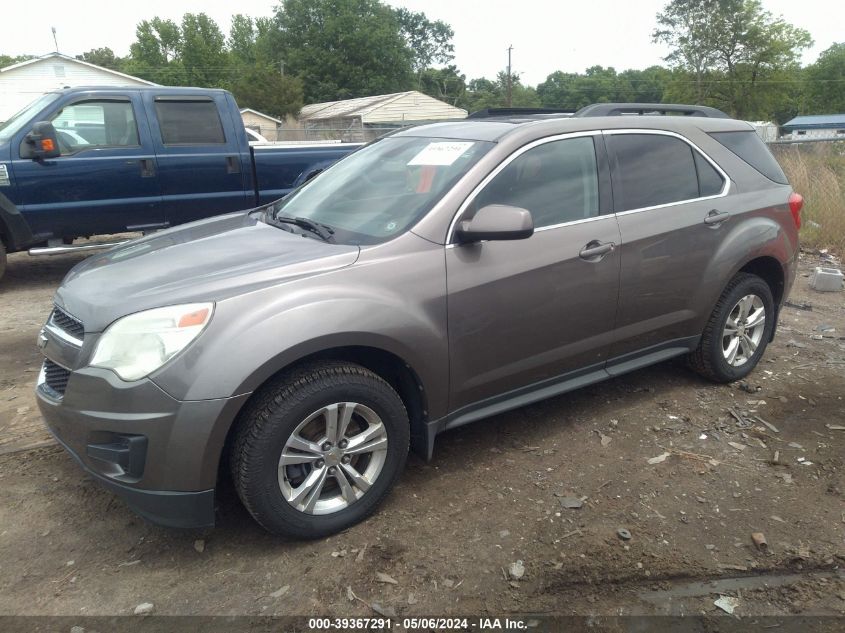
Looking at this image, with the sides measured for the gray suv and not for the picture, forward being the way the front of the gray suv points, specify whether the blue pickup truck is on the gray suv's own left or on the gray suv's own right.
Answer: on the gray suv's own right

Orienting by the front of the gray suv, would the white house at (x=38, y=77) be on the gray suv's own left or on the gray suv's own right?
on the gray suv's own right

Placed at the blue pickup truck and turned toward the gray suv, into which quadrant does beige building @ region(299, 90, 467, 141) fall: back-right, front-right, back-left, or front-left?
back-left

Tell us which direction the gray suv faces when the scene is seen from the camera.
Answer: facing the viewer and to the left of the viewer

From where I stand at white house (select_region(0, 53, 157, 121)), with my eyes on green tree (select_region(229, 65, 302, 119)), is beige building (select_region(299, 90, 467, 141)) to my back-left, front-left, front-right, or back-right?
front-right

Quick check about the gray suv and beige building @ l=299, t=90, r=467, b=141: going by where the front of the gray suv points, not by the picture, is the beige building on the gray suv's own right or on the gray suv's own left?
on the gray suv's own right
